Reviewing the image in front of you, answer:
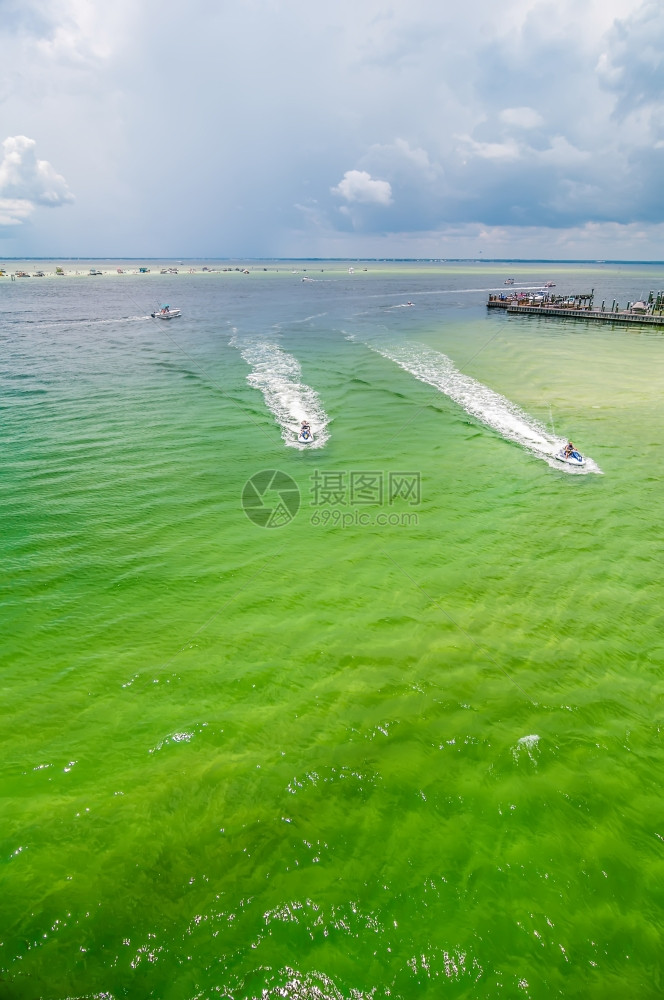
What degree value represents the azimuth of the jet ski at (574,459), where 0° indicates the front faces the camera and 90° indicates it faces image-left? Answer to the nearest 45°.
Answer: approximately 315°
